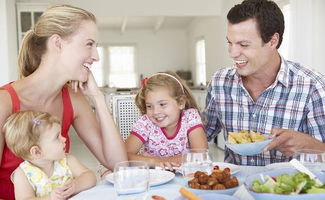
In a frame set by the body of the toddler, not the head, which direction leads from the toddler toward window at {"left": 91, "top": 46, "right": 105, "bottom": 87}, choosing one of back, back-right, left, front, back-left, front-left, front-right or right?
back-left

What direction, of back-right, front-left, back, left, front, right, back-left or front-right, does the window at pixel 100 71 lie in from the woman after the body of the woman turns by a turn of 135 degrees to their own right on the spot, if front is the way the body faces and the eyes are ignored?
right

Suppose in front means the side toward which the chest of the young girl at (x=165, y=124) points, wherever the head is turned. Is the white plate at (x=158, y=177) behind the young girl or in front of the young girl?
in front

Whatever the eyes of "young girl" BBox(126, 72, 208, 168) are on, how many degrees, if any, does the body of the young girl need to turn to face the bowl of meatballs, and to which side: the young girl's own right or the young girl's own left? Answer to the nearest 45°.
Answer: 0° — they already face it

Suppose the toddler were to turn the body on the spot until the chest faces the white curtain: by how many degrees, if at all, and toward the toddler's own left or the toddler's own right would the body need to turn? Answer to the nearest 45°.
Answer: approximately 90° to the toddler's own left

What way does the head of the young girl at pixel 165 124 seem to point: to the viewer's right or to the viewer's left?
to the viewer's left

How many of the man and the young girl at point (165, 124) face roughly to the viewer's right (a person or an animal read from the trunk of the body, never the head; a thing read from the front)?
0

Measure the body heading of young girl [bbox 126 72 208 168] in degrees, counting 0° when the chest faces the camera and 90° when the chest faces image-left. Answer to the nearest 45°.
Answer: approximately 0°

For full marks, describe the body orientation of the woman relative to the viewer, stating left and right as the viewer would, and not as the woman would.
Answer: facing the viewer and to the right of the viewer

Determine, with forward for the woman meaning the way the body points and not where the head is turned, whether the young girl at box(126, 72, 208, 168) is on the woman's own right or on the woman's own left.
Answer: on the woman's own left

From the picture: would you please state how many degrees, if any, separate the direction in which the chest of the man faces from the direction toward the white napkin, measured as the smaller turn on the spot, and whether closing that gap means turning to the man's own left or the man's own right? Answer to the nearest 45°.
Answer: approximately 45° to the man's own left

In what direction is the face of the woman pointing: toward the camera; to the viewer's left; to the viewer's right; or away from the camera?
to the viewer's right

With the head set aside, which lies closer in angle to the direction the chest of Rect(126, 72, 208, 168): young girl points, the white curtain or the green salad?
the green salad

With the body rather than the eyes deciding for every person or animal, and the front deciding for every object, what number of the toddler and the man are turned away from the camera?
0

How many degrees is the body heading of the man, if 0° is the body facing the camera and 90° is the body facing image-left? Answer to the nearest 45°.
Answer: approximately 45°

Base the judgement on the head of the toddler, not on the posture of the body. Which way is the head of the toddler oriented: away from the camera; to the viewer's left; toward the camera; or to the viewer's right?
to the viewer's right

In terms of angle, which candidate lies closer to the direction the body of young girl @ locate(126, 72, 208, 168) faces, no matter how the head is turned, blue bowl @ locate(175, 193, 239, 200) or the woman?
the blue bowl
